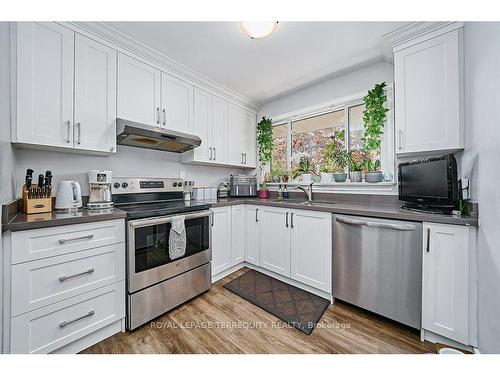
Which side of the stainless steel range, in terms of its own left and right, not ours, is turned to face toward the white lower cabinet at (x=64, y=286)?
right

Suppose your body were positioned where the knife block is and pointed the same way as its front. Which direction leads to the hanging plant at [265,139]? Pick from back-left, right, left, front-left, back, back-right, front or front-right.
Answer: left

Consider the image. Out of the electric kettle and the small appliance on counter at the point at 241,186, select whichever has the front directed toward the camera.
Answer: the small appliance on counter

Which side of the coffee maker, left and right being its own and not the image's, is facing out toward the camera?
front

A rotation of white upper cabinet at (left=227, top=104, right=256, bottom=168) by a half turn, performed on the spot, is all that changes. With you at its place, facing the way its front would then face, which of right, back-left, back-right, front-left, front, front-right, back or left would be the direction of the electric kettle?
left

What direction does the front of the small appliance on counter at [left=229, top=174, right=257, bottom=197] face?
toward the camera

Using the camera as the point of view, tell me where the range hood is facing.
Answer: facing the viewer and to the right of the viewer

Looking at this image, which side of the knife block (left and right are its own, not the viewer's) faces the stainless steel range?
left

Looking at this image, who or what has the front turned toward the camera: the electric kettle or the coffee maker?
the coffee maker

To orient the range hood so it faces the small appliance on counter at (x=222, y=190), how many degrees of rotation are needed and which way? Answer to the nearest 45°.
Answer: approximately 90° to its left
